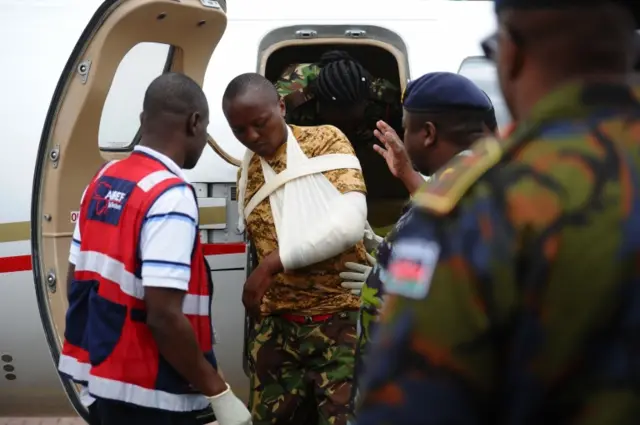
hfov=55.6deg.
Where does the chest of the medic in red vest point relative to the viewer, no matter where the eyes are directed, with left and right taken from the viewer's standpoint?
facing away from the viewer and to the right of the viewer

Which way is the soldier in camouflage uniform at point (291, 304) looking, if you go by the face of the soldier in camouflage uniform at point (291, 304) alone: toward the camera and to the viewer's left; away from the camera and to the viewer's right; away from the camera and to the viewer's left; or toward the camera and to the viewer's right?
toward the camera and to the viewer's left

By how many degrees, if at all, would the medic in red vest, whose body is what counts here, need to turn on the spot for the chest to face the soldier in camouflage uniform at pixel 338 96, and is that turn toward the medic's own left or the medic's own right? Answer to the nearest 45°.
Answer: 0° — they already face them

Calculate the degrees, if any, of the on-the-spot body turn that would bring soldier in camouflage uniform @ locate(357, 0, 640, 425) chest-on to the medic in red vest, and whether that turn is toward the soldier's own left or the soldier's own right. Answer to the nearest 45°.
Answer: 0° — they already face them

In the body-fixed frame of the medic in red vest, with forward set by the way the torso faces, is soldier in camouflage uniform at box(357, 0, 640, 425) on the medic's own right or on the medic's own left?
on the medic's own right

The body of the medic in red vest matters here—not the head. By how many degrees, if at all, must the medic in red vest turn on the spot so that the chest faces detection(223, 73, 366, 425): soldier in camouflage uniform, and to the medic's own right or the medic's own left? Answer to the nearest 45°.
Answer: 0° — they already face them

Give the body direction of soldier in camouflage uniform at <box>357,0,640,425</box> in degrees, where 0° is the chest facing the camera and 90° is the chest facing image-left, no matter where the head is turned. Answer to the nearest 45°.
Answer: approximately 135°

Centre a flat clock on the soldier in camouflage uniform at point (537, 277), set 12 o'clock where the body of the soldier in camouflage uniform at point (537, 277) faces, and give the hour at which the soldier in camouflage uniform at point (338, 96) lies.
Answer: the soldier in camouflage uniform at point (338, 96) is roughly at 1 o'clock from the soldier in camouflage uniform at point (537, 277).

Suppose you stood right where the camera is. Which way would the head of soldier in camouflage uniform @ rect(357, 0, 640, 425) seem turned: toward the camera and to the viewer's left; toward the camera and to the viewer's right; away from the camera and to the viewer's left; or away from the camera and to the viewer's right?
away from the camera and to the viewer's left

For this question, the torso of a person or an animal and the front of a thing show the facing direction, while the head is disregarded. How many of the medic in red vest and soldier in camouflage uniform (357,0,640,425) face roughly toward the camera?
0
